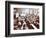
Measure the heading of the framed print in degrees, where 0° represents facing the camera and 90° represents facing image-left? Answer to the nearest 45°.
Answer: approximately 315°
